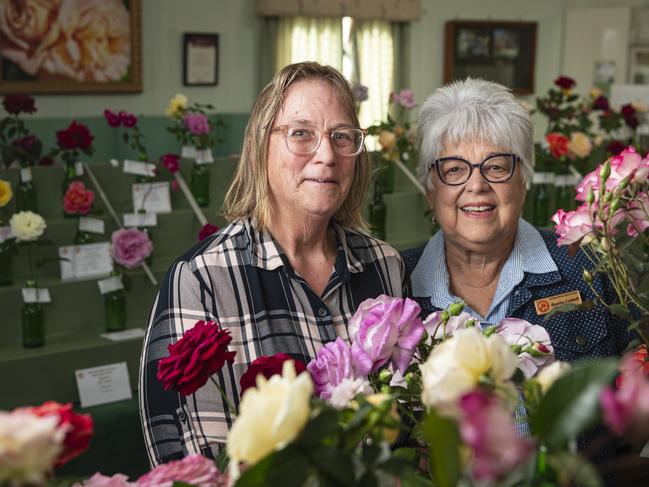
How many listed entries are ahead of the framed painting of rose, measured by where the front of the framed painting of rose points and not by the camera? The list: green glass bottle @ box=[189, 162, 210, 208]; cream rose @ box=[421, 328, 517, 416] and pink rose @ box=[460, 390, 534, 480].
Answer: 3

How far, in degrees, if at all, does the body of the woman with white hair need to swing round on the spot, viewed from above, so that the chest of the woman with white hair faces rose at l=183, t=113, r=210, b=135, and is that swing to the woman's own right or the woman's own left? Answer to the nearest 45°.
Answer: approximately 135° to the woman's own right

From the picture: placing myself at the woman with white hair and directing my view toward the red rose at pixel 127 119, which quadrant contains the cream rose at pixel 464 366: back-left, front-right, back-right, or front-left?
back-left

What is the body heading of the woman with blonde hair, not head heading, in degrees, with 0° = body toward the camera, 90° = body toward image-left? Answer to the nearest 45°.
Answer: approximately 315°

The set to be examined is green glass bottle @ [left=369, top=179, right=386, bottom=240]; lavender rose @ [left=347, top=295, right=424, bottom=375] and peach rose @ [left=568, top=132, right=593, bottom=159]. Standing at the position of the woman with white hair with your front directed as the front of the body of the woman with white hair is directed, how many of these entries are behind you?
2

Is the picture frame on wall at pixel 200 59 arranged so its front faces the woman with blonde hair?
yes

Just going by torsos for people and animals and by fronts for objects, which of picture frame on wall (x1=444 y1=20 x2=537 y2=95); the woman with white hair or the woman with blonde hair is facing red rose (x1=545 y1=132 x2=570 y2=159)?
the picture frame on wall

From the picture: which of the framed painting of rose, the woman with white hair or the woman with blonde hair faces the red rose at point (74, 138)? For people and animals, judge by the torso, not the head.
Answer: the framed painting of rose

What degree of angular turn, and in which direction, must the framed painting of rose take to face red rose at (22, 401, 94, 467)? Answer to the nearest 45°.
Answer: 0° — it already faces it
